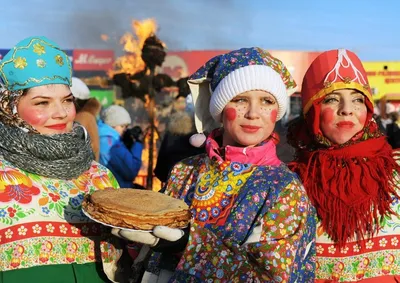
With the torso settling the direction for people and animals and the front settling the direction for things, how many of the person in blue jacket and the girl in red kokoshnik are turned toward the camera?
1

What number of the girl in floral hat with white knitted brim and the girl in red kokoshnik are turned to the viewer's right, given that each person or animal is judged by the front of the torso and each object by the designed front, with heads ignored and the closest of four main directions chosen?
0

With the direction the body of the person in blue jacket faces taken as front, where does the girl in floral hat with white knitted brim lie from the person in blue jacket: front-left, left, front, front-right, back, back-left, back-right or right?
right

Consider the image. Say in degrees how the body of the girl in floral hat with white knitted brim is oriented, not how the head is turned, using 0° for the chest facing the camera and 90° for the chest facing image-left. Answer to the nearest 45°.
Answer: approximately 45°

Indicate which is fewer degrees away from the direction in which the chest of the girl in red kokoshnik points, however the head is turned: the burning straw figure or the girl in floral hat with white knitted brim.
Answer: the girl in floral hat with white knitted brim

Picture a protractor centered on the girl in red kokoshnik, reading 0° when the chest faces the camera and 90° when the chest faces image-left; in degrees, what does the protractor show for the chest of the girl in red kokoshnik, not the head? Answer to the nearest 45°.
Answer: approximately 0°

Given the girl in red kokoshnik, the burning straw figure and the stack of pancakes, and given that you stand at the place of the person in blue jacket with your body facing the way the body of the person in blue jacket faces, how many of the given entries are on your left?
1

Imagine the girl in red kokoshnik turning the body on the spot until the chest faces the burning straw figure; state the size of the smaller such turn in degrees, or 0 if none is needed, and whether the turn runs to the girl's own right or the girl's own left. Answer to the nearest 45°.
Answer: approximately 135° to the girl's own right

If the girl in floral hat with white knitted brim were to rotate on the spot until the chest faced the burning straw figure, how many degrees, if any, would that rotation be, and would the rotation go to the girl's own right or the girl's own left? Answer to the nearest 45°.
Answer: approximately 135° to the girl's own right

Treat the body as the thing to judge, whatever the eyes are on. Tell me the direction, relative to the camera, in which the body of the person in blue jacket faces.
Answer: to the viewer's right
